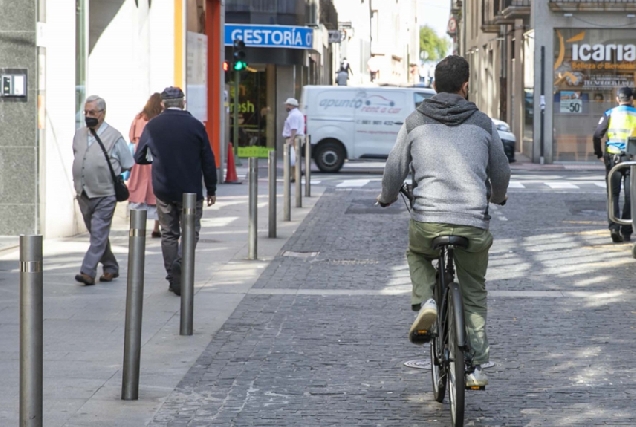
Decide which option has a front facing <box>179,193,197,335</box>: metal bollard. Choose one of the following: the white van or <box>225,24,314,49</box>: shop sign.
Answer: the shop sign

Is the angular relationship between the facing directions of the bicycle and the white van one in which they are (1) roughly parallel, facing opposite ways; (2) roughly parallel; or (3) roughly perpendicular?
roughly perpendicular

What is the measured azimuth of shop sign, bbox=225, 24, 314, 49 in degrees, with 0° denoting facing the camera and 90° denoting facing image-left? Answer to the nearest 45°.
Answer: approximately 0°

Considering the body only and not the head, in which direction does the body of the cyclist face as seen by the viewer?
away from the camera

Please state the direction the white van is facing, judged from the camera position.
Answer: facing to the right of the viewer

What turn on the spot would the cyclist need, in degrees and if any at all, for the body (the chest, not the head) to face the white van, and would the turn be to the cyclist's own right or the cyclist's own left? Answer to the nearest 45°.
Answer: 0° — they already face it

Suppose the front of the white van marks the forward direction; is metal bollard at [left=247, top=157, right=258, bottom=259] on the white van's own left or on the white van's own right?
on the white van's own right

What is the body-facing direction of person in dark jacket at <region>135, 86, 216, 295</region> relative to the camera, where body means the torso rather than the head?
away from the camera

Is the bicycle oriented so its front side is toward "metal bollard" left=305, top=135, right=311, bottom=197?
yes

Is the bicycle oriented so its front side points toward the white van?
yes

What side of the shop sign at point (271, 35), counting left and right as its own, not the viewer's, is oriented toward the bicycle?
front

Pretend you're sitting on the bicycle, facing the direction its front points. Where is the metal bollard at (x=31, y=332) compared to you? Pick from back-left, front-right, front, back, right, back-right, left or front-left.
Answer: back-left

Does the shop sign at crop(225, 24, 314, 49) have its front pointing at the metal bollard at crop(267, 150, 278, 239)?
yes

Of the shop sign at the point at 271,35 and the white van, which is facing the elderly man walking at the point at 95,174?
the shop sign
